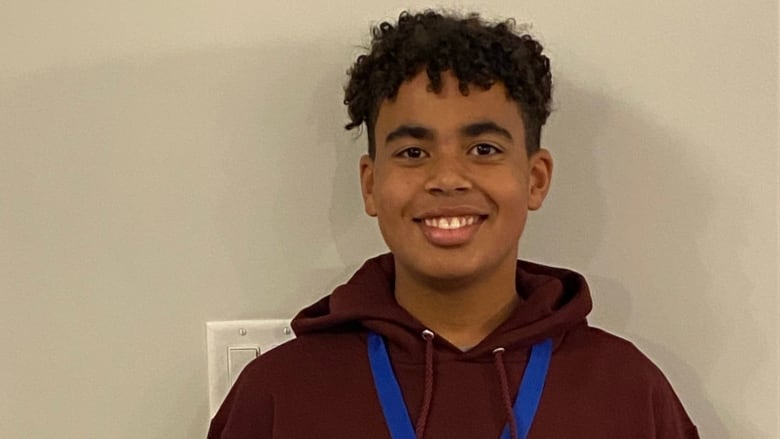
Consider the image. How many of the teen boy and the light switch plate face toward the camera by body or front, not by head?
2

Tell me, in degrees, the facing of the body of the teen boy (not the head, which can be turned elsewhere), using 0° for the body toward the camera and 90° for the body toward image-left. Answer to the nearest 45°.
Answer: approximately 0°
